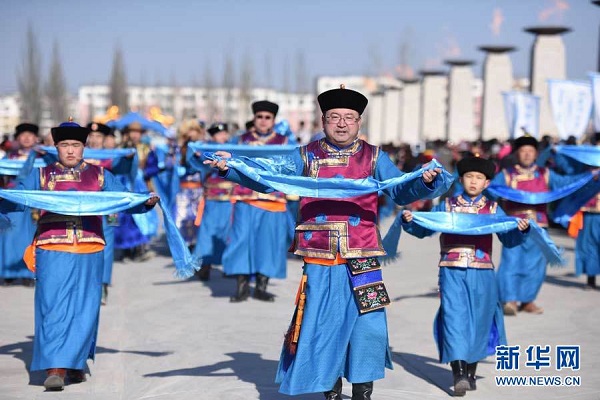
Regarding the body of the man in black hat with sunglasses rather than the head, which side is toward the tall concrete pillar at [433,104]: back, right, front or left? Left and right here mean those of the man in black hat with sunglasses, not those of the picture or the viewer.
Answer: back

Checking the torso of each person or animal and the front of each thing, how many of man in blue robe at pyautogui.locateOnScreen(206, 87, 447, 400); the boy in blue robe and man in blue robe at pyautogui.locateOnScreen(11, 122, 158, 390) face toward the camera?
3

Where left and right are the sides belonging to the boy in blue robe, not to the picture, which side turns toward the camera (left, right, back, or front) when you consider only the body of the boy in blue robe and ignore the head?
front

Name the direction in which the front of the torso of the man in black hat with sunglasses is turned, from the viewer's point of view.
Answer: toward the camera

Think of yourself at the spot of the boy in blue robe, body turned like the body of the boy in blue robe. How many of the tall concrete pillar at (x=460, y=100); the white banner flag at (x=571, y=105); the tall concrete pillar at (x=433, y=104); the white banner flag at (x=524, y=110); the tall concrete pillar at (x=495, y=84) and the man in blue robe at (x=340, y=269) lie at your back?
5

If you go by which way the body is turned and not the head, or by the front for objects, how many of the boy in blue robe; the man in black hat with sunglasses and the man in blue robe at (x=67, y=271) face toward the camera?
3

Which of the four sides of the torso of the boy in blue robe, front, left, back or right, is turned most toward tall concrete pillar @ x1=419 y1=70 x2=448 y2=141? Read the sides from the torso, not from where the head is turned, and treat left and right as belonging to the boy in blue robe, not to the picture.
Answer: back

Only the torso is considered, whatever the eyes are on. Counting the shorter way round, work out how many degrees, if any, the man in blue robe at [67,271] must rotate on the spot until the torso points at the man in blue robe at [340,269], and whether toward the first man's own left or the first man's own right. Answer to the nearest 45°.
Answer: approximately 45° to the first man's own left

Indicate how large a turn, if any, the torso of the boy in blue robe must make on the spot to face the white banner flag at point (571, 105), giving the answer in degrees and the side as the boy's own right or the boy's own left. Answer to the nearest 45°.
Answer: approximately 180°
